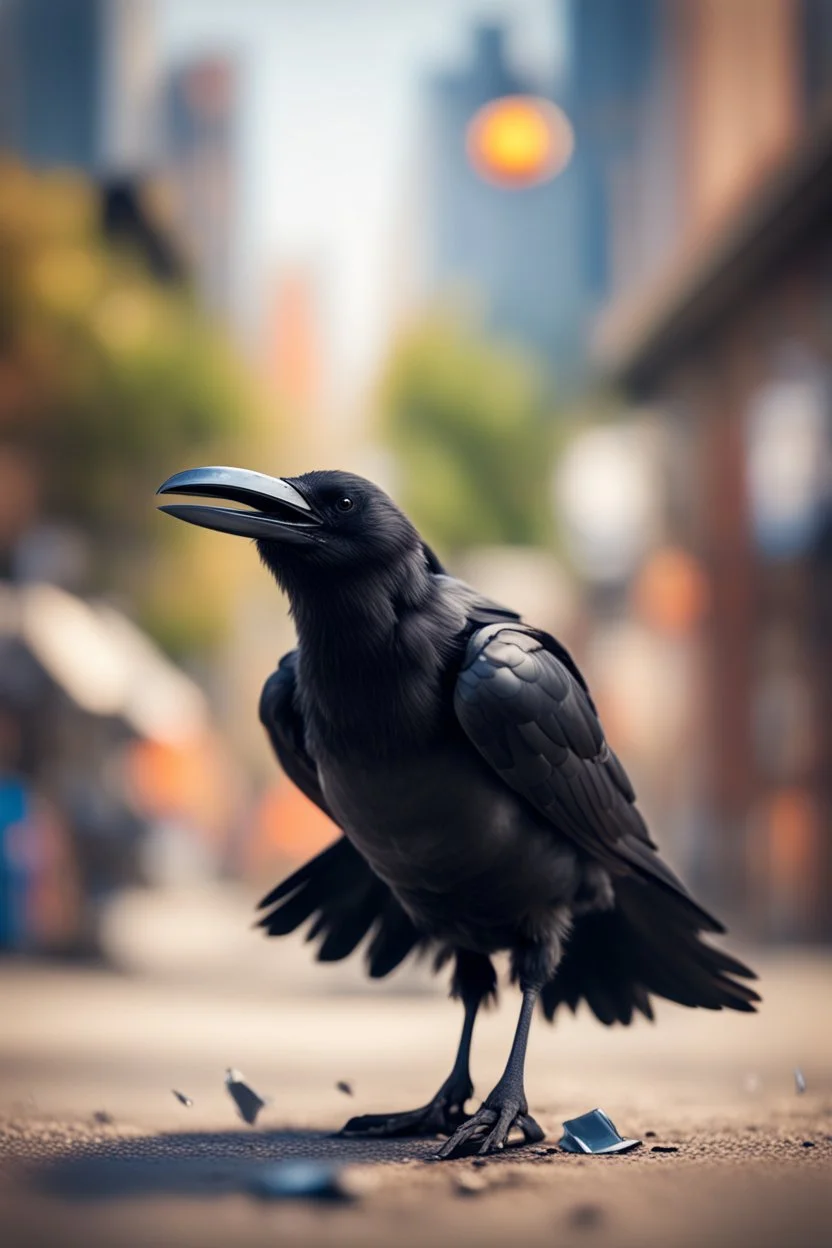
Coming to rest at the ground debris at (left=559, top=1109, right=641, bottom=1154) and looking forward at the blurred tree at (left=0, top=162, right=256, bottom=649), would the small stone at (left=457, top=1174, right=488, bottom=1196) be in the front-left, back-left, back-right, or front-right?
back-left

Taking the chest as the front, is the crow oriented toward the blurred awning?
no

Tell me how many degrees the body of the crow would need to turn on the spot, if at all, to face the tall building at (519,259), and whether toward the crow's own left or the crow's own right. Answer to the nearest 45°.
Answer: approximately 135° to the crow's own right

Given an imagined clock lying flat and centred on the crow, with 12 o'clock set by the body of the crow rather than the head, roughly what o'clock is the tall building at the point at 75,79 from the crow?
The tall building is roughly at 4 o'clock from the crow.

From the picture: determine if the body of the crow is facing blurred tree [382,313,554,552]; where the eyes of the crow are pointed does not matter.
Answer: no

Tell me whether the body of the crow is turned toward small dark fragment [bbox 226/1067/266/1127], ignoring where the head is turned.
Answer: no

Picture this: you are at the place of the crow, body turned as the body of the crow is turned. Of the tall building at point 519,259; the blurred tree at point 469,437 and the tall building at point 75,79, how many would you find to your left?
0

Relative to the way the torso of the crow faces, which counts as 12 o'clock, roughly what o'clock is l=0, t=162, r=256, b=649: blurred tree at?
The blurred tree is roughly at 4 o'clock from the crow.

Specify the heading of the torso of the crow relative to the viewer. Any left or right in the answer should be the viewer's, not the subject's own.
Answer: facing the viewer and to the left of the viewer

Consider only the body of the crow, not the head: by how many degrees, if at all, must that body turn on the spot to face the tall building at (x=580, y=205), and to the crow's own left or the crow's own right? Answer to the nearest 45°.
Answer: approximately 135° to the crow's own right
